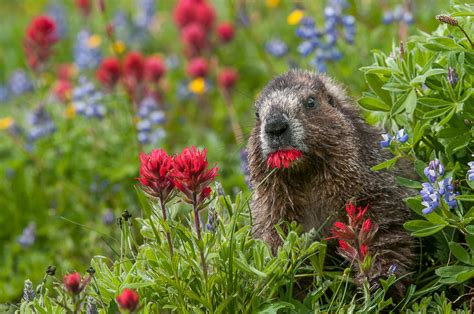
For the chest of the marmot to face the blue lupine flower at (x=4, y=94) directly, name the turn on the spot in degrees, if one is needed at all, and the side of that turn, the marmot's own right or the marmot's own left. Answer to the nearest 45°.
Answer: approximately 90° to the marmot's own right

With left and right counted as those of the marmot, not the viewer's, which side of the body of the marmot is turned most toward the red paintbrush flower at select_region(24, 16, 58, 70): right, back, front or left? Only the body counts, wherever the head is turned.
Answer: right

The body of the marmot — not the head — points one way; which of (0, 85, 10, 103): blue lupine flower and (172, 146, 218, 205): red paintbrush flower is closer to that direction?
the red paintbrush flower

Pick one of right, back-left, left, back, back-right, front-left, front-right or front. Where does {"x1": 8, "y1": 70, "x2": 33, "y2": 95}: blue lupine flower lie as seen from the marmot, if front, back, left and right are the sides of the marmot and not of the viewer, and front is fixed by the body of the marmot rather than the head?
right

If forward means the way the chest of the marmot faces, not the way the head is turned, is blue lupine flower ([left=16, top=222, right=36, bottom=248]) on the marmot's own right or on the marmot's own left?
on the marmot's own right

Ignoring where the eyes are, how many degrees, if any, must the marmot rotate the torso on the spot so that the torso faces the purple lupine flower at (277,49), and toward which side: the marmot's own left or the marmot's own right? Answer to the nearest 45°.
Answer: approximately 135° to the marmot's own right

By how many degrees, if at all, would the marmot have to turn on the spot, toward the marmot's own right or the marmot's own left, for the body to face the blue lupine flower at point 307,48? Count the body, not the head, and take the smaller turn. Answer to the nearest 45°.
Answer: approximately 135° to the marmot's own right

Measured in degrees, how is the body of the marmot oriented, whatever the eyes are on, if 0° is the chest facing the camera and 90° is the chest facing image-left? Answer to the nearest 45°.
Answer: approximately 45°

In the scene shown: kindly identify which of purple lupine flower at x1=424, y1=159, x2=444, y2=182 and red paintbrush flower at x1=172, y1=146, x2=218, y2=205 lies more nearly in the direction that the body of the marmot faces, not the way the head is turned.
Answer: the red paintbrush flower

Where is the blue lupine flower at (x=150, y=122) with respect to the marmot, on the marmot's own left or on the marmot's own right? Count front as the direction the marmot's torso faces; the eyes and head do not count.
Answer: on the marmot's own right

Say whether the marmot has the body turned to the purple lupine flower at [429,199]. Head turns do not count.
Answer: no

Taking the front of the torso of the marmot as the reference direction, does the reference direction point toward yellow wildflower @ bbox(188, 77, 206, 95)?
no

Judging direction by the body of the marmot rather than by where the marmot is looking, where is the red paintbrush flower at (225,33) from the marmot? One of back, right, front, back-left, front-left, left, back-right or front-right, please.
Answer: back-right

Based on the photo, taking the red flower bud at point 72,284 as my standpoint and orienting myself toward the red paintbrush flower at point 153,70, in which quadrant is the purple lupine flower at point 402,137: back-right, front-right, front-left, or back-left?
front-right

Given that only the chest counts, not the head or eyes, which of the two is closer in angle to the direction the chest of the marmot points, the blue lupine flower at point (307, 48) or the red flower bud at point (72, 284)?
the red flower bud
